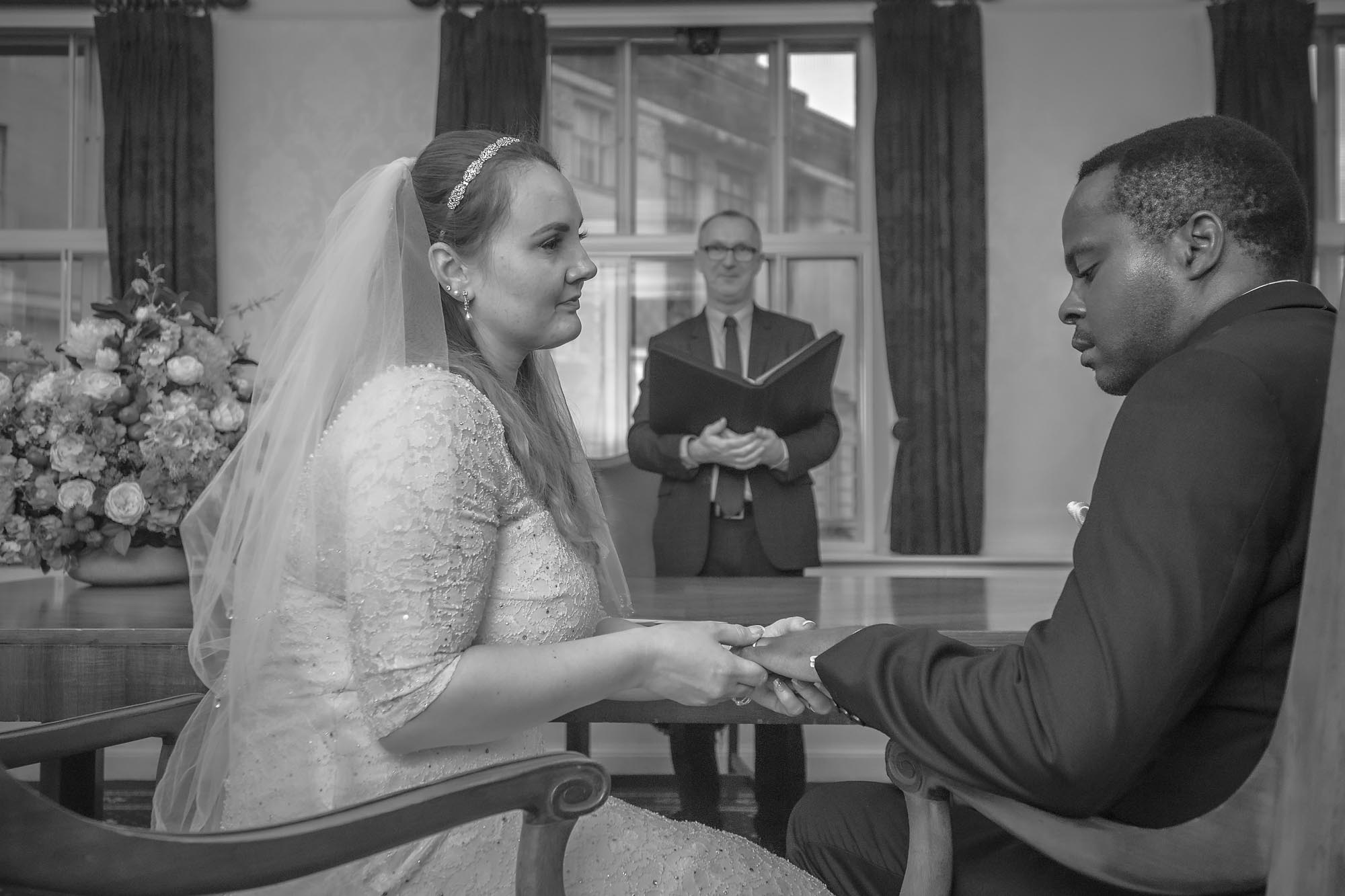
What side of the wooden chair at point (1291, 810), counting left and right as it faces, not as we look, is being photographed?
left

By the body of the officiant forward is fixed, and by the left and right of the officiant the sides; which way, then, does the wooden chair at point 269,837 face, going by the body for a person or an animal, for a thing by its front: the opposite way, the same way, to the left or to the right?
to the left

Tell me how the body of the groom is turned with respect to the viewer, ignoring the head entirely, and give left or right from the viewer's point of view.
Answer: facing to the left of the viewer

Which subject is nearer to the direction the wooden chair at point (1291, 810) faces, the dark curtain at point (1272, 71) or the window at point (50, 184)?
the window

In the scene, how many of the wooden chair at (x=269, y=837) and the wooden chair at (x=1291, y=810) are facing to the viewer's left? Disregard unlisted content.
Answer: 1

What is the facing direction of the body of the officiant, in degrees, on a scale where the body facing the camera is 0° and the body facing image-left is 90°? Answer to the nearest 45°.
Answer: approximately 0°

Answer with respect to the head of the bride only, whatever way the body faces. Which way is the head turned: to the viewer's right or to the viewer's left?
to the viewer's right

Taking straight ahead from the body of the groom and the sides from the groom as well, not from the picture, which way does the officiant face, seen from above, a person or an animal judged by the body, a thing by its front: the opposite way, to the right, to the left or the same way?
to the left

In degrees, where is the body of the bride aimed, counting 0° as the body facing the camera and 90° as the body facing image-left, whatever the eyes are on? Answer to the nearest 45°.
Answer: approximately 270°

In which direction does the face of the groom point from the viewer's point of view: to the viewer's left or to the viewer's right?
to the viewer's left

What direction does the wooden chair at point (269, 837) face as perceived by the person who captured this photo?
facing to the right of the viewer
